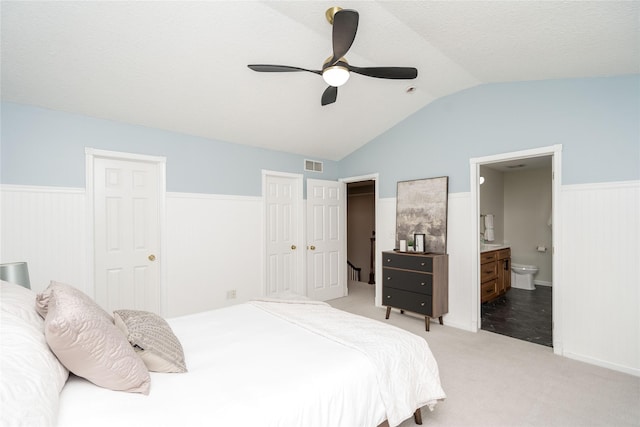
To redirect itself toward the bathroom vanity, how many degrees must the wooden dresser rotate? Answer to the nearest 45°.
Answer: approximately 180°

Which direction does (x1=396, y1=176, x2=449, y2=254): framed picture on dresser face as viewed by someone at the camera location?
facing the viewer and to the left of the viewer

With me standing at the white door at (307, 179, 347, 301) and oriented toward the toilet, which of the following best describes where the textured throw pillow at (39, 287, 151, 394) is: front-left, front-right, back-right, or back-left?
back-right

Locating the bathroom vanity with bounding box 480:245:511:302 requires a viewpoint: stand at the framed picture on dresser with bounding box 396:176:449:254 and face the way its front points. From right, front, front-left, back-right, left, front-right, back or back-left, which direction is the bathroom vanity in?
back

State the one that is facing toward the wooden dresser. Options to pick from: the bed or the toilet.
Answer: the bed

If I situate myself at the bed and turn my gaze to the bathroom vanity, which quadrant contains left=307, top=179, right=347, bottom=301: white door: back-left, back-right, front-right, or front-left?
front-left

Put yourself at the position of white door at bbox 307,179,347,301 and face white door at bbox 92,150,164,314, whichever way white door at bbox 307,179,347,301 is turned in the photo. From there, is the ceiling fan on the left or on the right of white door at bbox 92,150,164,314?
left

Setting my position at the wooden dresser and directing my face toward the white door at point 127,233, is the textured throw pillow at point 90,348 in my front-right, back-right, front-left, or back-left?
front-left

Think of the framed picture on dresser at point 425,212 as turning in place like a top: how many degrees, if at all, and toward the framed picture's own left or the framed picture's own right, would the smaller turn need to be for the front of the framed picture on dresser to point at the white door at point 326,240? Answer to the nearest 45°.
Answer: approximately 45° to the framed picture's own right

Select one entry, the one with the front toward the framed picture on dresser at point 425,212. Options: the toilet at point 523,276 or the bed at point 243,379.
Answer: the bed
